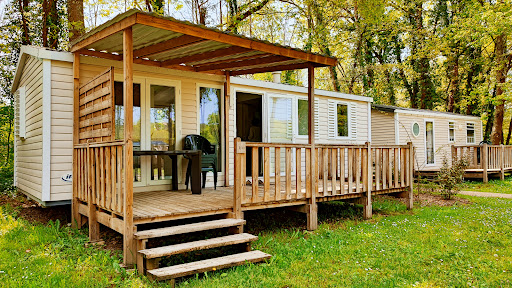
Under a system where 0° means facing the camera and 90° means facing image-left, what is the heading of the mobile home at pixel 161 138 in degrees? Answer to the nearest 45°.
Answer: approximately 315°

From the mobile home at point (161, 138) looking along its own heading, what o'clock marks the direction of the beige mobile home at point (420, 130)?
The beige mobile home is roughly at 9 o'clock from the mobile home.

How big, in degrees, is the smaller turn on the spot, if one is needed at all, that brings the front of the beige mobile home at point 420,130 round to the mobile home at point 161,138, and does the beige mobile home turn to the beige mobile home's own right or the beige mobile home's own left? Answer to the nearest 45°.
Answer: approximately 45° to the beige mobile home's own right

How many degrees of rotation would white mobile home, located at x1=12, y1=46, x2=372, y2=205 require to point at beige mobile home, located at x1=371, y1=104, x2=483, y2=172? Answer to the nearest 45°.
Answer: approximately 90° to its left

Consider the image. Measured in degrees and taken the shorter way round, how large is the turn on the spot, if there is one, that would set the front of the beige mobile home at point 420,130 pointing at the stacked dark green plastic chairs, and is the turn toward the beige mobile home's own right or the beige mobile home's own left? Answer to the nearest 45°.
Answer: approximately 45° to the beige mobile home's own right

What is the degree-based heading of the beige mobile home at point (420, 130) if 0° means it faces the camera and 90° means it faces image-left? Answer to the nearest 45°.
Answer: approximately 315°
